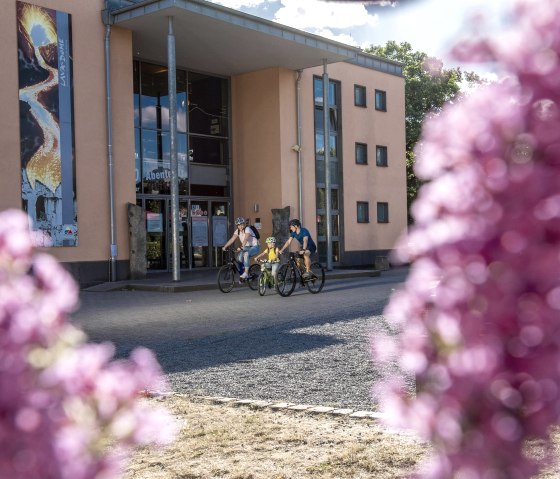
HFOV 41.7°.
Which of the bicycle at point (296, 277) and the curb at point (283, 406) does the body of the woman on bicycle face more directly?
the curb

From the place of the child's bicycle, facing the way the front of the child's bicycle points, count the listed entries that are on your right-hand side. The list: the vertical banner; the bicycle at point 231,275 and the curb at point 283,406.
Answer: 2

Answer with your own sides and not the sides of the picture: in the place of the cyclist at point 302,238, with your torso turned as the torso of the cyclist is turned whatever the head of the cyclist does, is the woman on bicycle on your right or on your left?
on your right

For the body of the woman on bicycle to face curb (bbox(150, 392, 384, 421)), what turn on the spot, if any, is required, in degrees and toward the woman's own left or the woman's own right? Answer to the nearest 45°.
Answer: approximately 45° to the woman's own left

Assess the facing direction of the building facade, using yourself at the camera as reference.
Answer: facing the viewer and to the right of the viewer

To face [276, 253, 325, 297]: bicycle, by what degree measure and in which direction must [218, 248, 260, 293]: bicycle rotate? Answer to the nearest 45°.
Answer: approximately 90° to its left

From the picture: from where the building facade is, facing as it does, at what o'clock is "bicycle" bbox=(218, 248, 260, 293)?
The bicycle is roughly at 1 o'clock from the building facade.

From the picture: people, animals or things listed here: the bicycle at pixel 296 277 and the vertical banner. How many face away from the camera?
0

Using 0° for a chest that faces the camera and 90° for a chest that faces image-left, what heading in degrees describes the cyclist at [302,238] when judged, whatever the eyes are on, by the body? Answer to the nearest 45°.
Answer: approximately 45°
